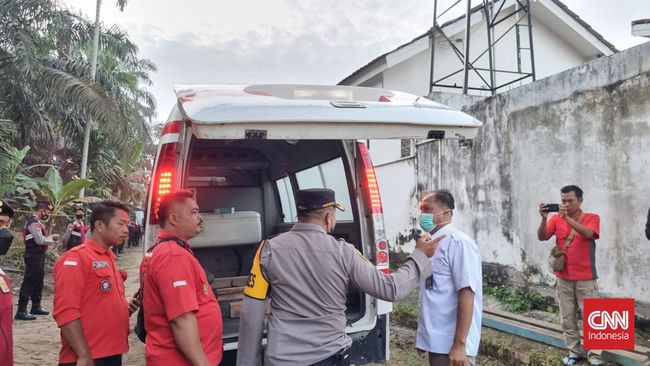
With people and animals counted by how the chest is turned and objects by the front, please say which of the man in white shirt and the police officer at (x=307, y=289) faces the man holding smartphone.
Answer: the police officer

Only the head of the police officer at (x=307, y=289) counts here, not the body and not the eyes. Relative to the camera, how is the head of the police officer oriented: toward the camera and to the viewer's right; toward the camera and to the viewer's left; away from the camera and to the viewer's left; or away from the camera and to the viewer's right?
away from the camera and to the viewer's right

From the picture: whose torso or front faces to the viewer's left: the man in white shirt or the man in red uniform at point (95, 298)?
the man in white shirt

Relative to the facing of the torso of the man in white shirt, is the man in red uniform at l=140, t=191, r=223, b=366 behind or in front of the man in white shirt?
in front

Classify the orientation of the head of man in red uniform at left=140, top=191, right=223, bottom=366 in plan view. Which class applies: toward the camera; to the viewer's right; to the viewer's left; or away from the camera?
to the viewer's right

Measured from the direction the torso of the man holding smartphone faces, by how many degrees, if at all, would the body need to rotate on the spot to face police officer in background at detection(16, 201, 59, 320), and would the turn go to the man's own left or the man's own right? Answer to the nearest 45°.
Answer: approximately 45° to the man's own right

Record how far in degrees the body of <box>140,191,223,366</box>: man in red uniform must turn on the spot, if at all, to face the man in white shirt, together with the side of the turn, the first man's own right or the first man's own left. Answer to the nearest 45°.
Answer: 0° — they already face them

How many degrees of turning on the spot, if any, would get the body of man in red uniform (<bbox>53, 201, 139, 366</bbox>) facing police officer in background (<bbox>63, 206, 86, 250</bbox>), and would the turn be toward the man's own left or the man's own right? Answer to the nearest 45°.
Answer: approximately 135° to the man's own left

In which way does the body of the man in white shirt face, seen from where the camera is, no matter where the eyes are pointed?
to the viewer's left

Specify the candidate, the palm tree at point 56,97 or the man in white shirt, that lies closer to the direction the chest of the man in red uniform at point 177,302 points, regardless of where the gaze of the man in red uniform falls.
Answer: the man in white shirt

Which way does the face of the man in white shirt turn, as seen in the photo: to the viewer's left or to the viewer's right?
to the viewer's left

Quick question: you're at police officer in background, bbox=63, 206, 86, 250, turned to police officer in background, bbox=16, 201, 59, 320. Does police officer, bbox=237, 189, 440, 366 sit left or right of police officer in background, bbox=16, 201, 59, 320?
left
